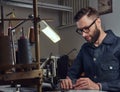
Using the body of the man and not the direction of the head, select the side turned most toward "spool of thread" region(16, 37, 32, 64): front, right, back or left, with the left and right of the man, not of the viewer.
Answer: front

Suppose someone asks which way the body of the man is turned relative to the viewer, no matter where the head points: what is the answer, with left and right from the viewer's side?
facing the viewer and to the left of the viewer

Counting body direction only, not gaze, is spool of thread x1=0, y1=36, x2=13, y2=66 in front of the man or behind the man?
in front
